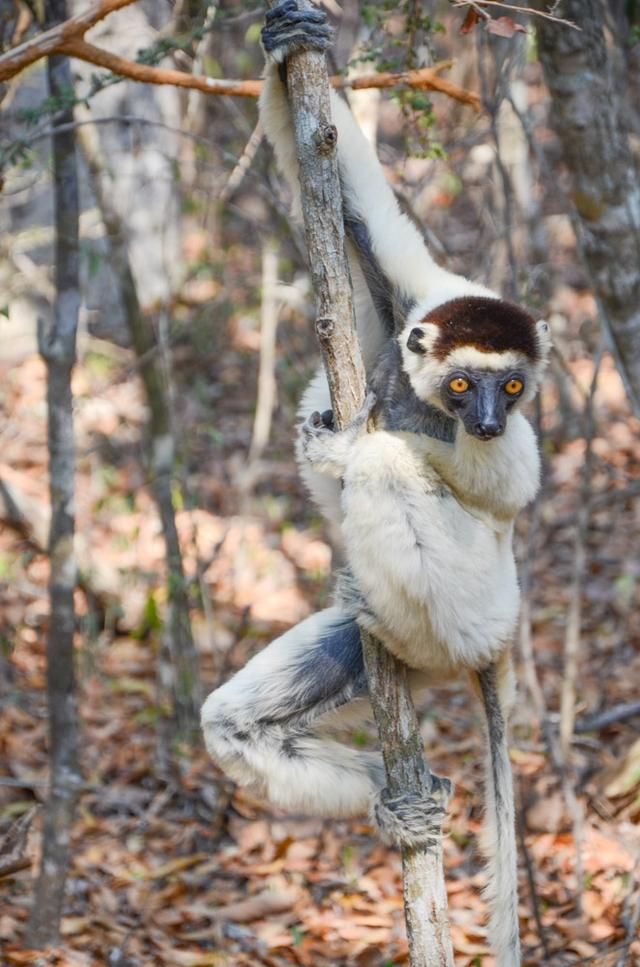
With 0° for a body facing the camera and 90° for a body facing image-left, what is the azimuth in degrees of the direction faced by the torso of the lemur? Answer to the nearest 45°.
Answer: approximately 45°

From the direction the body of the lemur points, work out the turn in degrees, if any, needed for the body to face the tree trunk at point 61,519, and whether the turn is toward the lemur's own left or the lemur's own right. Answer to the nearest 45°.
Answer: approximately 90° to the lemur's own right

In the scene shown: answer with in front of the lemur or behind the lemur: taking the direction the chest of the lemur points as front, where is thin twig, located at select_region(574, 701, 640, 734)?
behind

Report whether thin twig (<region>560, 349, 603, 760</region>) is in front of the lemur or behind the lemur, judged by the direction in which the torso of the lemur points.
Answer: behind
